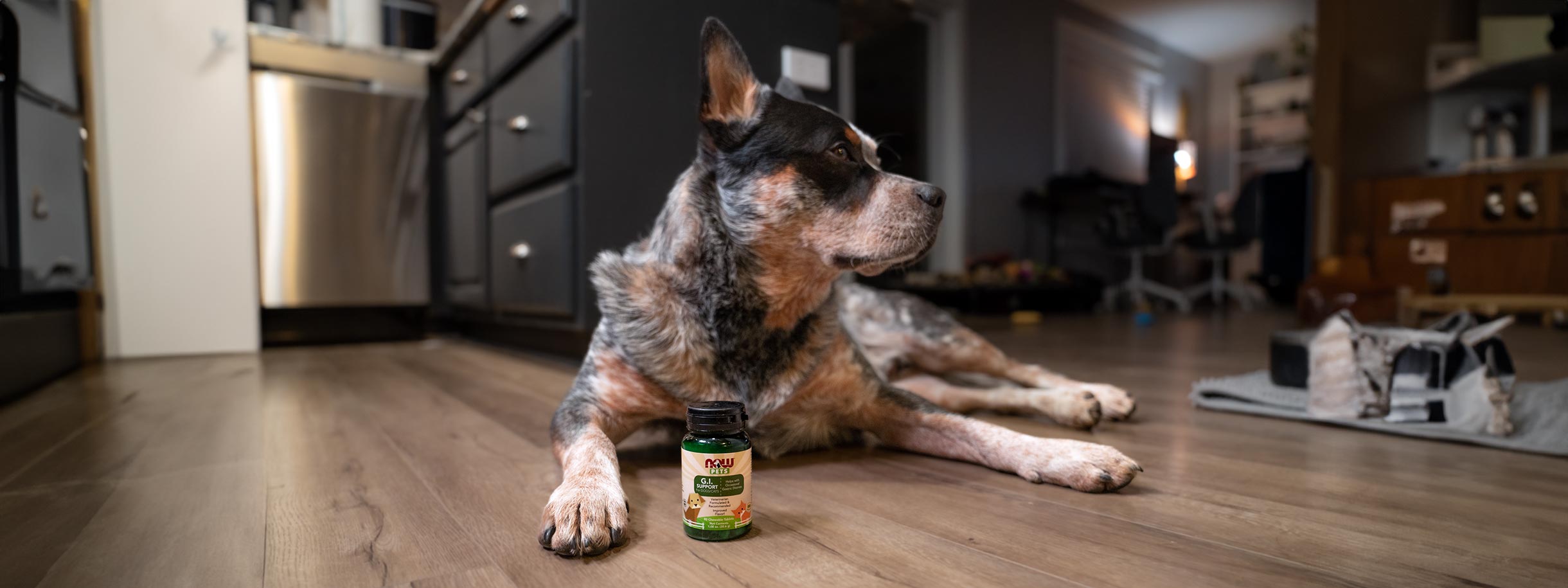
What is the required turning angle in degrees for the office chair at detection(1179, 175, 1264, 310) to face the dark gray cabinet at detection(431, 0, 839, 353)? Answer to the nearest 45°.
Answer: approximately 90° to its left

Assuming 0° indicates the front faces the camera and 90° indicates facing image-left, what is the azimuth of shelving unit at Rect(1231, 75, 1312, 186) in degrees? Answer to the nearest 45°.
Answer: approximately 45°

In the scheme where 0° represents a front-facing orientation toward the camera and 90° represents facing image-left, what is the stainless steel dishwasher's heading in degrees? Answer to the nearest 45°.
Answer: approximately 315°

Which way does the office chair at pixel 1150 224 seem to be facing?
to the viewer's left

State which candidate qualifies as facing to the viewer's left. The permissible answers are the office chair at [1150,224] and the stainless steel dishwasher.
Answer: the office chair
